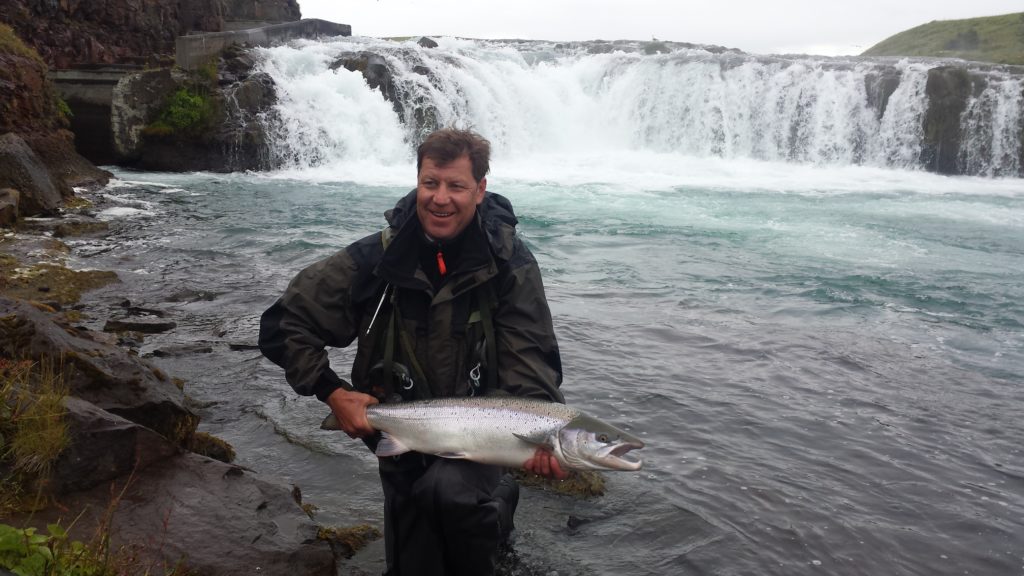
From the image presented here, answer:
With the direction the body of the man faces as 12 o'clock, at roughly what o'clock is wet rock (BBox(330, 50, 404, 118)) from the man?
The wet rock is roughly at 6 o'clock from the man.

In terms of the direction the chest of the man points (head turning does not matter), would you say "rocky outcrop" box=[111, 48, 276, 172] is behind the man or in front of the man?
behind

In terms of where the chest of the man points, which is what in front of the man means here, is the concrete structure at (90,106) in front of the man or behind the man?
behind

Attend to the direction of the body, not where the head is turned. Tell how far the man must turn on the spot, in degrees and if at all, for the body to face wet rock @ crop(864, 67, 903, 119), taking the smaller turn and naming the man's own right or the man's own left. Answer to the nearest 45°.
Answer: approximately 135° to the man's own left

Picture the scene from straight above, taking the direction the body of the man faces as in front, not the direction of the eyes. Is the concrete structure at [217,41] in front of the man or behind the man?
behind

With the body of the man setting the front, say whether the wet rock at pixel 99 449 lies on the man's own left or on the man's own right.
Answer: on the man's own right

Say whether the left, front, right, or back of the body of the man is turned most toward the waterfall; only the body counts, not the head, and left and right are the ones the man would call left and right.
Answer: back

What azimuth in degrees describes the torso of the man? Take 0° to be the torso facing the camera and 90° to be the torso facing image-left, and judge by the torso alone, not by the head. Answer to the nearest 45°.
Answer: approximately 0°

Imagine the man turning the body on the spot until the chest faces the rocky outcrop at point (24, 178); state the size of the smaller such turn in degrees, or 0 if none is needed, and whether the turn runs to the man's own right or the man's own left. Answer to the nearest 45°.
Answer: approximately 135° to the man's own right

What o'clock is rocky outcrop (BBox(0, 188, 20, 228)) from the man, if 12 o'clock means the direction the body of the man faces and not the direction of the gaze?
The rocky outcrop is roughly at 5 o'clock from the man.

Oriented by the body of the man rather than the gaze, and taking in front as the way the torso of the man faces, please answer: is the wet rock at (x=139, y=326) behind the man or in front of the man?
behind

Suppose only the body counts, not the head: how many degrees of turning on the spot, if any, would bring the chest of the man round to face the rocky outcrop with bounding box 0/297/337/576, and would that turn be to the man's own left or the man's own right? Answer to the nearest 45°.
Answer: approximately 90° to the man's own right

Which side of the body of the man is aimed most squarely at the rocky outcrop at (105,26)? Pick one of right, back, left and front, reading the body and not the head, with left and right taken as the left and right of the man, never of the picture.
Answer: back

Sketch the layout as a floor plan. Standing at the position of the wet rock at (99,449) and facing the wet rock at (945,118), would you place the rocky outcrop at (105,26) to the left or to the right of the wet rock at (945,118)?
left
